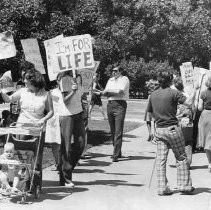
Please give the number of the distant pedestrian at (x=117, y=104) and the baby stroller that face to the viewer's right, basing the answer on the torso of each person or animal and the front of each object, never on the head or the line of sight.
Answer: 0

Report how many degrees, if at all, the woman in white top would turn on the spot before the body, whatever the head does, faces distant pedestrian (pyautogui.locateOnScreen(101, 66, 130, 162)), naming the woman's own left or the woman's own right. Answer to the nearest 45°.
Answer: approximately 180°

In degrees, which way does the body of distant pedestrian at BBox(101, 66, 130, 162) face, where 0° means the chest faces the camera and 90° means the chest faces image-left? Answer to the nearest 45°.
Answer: approximately 45°

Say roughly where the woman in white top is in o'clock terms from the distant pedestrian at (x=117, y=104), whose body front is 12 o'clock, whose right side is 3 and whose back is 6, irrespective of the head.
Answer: The woman in white top is roughly at 11 o'clock from the distant pedestrian.

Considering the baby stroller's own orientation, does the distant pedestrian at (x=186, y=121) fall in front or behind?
behind

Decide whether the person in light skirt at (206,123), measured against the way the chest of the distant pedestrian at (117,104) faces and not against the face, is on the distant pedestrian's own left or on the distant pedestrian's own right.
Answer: on the distant pedestrian's own left

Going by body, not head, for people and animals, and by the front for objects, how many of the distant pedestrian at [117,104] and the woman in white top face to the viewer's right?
0

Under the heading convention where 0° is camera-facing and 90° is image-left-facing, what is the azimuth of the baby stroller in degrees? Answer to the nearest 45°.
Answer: approximately 45°

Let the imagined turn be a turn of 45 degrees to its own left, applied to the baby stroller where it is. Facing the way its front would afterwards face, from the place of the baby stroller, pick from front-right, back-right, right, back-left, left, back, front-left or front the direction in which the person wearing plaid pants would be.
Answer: left
